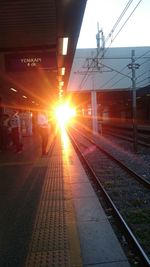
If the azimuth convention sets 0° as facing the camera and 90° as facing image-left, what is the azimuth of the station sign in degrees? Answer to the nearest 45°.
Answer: approximately 0°
